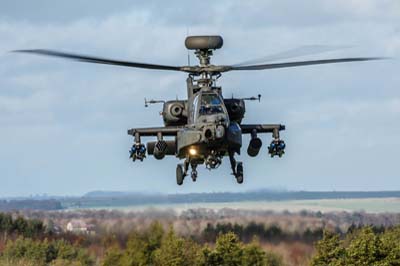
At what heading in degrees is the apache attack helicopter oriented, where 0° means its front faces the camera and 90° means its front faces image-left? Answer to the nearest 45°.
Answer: approximately 0°
